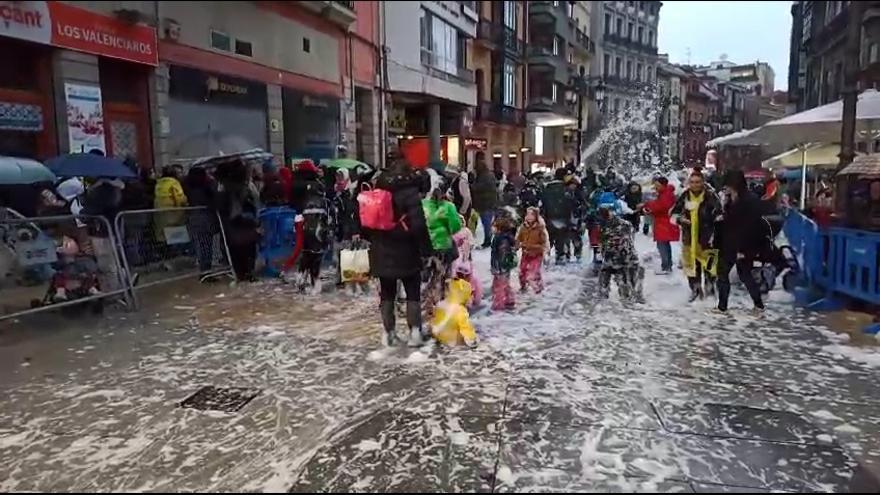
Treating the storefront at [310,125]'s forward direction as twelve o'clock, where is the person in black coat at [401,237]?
The person in black coat is roughly at 1 o'clock from the storefront.

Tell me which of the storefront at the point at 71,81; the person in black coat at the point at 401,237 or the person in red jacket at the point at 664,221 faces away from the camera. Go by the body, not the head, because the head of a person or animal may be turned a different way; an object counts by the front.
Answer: the person in black coat

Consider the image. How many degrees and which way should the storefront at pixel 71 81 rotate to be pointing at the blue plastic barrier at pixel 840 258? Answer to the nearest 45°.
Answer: approximately 45° to its left

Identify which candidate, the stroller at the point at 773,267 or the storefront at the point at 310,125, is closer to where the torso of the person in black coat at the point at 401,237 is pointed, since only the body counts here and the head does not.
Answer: the storefront

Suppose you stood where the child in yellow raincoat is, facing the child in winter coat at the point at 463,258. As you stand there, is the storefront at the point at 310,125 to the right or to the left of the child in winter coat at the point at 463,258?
left

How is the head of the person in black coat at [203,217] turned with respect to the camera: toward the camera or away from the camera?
away from the camera

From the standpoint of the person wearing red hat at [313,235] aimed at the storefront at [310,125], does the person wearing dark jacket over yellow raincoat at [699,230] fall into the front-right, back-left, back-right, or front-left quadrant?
back-right

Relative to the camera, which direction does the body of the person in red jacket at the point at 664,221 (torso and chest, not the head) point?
to the viewer's left

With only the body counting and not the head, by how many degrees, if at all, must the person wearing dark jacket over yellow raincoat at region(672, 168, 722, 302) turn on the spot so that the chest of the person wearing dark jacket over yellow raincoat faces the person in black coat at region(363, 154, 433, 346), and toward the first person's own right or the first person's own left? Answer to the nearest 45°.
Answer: approximately 45° to the first person's own right

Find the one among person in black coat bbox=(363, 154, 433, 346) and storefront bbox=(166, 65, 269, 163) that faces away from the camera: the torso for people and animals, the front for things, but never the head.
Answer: the person in black coat

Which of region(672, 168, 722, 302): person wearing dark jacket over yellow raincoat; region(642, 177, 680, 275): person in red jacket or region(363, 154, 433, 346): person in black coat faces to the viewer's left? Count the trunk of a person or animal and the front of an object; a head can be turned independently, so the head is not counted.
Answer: the person in red jacket

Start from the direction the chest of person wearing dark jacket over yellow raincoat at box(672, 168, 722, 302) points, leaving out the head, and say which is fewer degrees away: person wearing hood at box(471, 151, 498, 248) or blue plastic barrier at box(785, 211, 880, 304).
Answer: the blue plastic barrier

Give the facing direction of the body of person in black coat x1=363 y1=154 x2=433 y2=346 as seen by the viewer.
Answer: away from the camera
